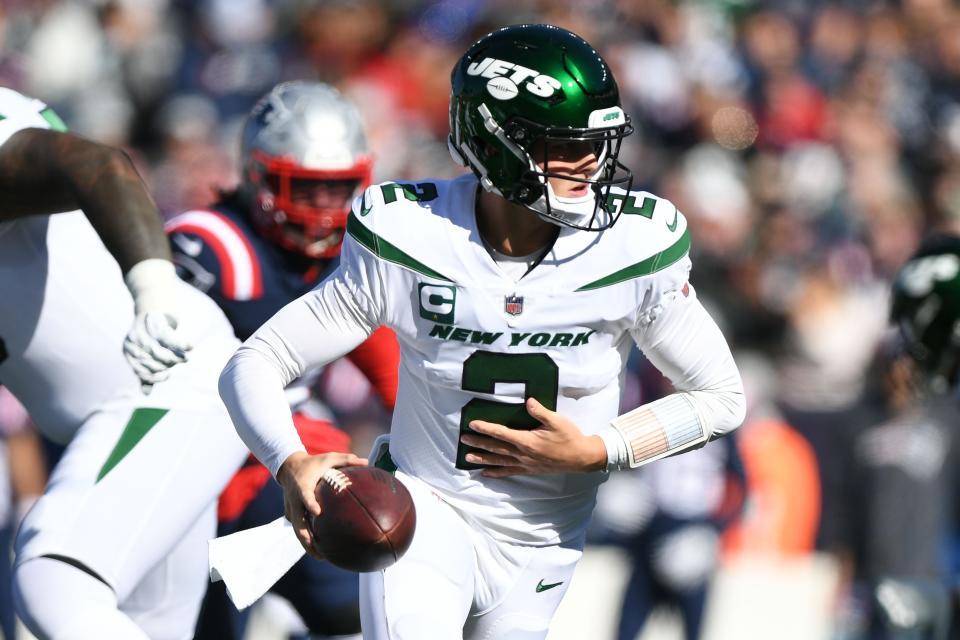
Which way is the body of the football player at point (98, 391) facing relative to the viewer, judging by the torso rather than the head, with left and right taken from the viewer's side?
facing to the left of the viewer

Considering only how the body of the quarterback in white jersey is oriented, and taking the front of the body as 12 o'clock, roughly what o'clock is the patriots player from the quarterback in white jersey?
The patriots player is roughly at 5 o'clock from the quarterback in white jersey.

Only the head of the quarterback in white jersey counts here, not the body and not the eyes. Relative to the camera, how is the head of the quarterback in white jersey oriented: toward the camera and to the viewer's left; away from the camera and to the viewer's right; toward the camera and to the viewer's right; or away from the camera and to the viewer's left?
toward the camera and to the viewer's right

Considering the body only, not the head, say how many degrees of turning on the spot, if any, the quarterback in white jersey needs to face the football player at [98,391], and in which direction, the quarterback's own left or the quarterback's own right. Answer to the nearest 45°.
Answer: approximately 90° to the quarterback's own right
